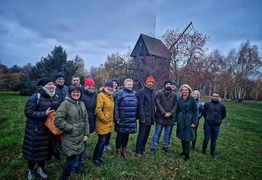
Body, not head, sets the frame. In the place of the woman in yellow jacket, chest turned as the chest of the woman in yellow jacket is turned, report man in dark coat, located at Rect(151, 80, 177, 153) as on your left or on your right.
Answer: on your left

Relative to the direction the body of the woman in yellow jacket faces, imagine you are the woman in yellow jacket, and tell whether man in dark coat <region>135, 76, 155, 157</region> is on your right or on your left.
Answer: on your left

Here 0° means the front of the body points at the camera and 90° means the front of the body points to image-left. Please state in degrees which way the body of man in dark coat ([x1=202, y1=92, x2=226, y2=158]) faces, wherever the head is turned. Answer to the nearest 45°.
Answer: approximately 0°

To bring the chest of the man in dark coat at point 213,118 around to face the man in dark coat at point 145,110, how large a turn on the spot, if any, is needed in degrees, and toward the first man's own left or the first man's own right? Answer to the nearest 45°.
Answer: approximately 45° to the first man's own right

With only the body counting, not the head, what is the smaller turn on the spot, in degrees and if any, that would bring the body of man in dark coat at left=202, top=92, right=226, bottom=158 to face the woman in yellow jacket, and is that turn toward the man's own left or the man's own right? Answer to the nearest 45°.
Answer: approximately 45° to the man's own right

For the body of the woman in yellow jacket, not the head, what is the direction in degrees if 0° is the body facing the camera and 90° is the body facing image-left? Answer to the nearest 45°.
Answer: approximately 315°

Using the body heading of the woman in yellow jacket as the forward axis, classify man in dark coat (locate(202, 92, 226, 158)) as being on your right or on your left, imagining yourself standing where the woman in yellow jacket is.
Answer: on your left
